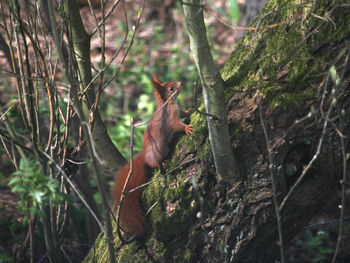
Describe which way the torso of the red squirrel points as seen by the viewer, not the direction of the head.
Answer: to the viewer's right

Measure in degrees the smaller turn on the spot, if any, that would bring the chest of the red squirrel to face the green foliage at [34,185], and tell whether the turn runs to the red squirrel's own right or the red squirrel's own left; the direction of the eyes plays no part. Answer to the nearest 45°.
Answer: approximately 135° to the red squirrel's own right
